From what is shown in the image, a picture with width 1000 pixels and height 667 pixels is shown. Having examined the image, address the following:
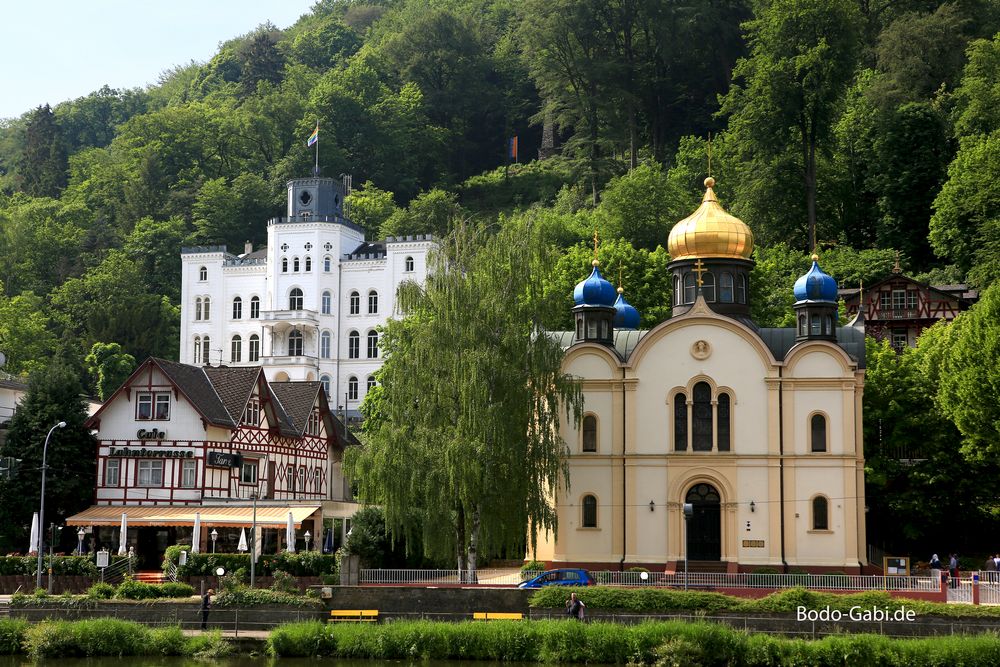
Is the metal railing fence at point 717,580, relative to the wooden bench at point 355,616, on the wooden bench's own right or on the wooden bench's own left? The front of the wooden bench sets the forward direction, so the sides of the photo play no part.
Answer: on the wooden bench's own left

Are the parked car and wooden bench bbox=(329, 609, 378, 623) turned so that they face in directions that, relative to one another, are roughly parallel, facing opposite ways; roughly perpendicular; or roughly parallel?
roughly perpendicular
